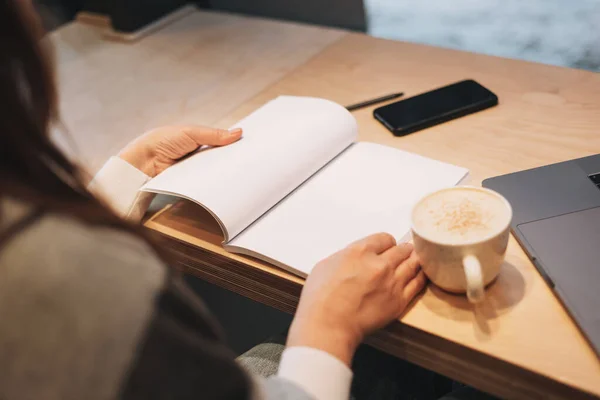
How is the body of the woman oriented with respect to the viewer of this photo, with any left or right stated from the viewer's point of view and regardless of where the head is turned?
facing away from the viewer and to the right of the viewer

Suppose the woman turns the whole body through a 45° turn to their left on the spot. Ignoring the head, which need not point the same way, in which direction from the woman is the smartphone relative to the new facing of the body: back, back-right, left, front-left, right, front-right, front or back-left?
front-right

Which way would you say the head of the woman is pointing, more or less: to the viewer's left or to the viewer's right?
to the viewer's right

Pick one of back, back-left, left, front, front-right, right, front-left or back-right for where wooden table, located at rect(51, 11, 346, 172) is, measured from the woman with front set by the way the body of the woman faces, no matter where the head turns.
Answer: front-left

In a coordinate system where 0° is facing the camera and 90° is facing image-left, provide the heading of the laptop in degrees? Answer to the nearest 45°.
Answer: approximately 45°
